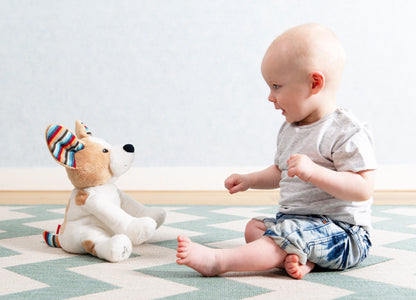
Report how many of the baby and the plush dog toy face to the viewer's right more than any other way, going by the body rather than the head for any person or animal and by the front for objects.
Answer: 1

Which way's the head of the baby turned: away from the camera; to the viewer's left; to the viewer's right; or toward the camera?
to the viewer's left

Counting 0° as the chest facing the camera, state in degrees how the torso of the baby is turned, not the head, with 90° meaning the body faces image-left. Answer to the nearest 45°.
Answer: approximately 45°

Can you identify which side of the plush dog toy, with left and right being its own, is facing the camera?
right

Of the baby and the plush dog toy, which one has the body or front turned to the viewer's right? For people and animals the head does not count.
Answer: the plush dog toy
